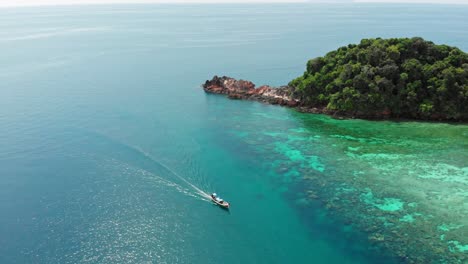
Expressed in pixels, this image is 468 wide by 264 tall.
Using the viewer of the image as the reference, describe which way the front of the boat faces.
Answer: facing the viewer and to the right of the viewer
